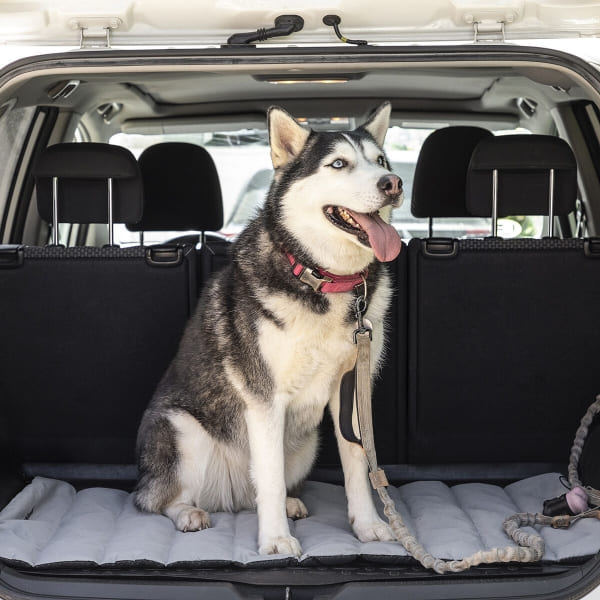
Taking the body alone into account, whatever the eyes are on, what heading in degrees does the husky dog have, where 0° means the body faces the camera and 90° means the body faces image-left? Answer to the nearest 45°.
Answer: approximately 315°
